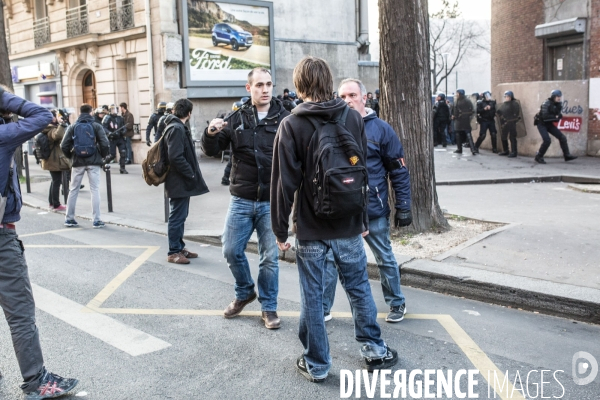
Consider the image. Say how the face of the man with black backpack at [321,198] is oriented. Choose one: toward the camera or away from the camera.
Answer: away from the camera

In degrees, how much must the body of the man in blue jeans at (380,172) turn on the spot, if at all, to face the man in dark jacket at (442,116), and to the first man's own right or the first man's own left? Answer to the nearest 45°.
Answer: approximately 135° to the first man's own right

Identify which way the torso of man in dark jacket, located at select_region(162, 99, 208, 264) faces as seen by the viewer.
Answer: to the viewer's right

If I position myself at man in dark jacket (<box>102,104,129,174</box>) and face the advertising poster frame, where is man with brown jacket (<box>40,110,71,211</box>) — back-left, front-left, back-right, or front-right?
back-right

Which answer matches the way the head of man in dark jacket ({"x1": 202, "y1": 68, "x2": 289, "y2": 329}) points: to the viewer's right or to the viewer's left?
to the viewer's right

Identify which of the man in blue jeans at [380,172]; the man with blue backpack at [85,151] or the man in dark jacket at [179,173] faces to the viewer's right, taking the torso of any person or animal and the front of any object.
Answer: the man in dark jacket

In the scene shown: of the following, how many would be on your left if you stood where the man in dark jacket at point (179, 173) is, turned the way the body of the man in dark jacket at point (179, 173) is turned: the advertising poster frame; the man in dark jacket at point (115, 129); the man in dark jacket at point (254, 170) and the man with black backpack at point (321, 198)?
2

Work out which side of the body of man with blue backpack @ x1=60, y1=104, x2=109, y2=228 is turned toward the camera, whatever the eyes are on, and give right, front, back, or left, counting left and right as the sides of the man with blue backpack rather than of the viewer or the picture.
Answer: back

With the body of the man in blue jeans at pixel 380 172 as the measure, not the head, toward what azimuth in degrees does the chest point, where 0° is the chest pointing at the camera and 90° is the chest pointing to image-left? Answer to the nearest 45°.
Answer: approximately 45°

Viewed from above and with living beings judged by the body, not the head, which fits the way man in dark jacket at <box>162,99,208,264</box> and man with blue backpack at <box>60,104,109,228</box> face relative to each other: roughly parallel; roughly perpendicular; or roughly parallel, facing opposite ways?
roughly perpendicular

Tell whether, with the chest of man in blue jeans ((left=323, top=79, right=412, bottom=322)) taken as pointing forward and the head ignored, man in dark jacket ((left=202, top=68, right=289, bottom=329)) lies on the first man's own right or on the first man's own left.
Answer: on the first man's own right
